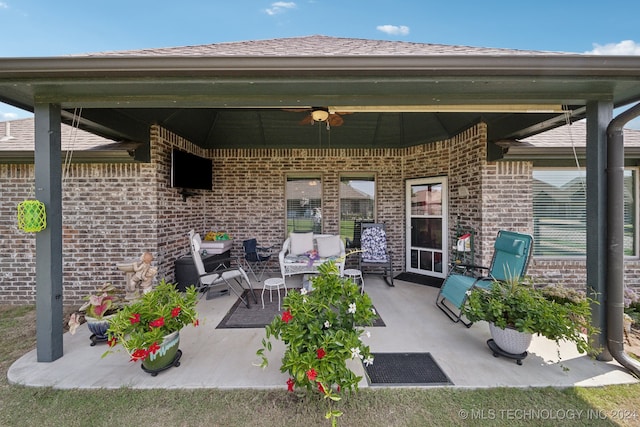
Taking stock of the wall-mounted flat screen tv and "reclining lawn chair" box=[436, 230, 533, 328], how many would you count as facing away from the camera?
0

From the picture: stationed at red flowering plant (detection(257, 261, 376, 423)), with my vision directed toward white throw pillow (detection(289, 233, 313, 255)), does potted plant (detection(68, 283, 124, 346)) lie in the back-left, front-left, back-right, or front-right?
front-left

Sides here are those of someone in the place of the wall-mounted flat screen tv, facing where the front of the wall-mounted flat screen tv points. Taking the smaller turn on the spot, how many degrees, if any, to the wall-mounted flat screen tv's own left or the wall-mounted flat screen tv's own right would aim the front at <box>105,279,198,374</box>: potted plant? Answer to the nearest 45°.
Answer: approximately 45° to the wall-mounted flat screen tv's own right

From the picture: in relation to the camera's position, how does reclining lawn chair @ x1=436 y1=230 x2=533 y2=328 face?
facing the viewer and to the left of the viewer

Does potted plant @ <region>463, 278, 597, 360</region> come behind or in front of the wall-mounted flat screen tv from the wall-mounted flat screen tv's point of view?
in front

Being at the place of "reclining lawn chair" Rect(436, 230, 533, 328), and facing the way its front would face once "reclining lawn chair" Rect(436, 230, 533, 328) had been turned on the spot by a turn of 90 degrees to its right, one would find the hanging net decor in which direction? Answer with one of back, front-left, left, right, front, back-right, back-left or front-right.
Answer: left

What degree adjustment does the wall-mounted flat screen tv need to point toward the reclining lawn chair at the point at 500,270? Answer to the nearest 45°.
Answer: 0° — it already faces it

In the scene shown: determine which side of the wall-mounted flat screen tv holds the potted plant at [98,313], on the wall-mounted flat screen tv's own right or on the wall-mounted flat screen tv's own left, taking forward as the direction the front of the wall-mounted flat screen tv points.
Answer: on the wall-mounted flat screen tv's own right

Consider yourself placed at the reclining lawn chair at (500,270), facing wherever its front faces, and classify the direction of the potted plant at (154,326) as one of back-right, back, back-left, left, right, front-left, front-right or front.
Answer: front

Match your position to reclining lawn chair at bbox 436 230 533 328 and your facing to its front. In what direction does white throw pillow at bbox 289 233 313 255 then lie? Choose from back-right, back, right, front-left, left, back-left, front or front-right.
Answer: front-right

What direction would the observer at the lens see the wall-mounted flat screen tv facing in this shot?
facing the viewer and to the right of the viewer

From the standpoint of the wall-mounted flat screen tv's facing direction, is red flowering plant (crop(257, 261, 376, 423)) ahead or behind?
ahead

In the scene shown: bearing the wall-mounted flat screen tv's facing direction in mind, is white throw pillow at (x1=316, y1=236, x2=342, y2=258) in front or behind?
in front
